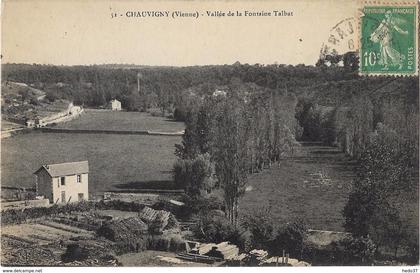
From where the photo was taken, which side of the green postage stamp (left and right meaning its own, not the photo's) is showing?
front
